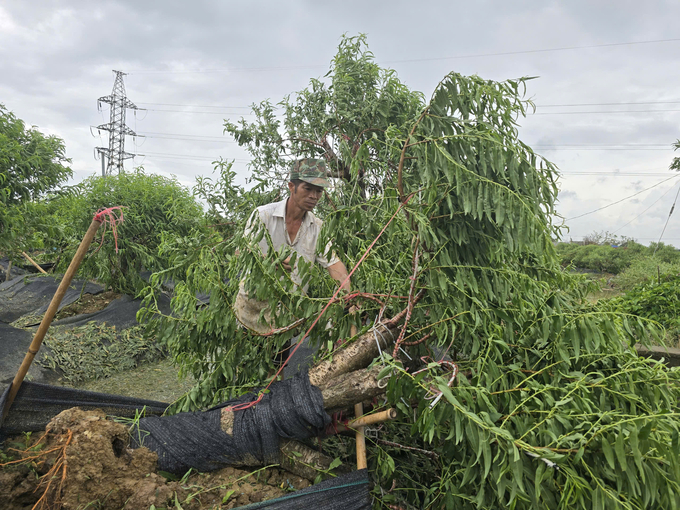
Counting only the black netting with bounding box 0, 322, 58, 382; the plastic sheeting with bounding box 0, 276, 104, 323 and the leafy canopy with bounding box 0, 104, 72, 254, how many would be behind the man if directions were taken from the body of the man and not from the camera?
3

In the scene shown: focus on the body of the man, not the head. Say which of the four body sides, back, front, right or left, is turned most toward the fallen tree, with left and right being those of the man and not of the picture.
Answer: front

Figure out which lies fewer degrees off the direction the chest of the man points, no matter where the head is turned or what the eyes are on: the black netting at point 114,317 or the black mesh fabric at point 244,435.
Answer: the black mesh fabric

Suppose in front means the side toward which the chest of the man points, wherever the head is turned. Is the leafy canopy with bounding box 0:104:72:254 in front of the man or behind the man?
behind

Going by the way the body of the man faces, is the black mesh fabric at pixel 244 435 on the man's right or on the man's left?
on the man's right

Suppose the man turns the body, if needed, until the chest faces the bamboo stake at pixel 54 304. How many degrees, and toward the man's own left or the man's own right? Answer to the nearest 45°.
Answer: approximately 90° to the man's own right

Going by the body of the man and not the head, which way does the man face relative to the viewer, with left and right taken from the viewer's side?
facing the viewer and to the right of the viewer

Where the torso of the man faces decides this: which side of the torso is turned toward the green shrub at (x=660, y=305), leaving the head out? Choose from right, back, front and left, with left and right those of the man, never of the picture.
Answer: left

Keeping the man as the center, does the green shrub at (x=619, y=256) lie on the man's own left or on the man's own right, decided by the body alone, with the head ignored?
on the man's own left
